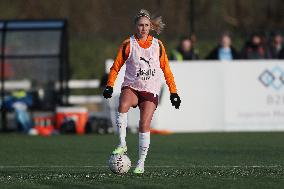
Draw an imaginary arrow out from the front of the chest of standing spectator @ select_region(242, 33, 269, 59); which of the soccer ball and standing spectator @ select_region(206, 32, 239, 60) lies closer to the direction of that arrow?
the soccer ball

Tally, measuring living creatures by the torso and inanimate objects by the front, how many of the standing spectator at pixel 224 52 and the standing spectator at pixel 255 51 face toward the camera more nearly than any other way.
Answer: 2

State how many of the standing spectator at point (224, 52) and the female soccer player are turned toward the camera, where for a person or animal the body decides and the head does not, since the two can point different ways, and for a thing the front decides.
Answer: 2

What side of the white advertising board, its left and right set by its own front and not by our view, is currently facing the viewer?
front

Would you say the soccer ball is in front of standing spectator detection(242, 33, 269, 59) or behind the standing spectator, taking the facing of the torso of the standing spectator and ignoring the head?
in front

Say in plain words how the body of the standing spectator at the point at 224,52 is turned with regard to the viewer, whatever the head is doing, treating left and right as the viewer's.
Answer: facing the viewer

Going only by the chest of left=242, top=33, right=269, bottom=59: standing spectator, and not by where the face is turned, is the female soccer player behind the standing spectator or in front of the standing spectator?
in front

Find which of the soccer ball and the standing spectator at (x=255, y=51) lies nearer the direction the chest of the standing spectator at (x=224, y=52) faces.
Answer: the soccer ball

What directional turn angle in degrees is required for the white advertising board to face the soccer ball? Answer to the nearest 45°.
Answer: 0° — it already faces it

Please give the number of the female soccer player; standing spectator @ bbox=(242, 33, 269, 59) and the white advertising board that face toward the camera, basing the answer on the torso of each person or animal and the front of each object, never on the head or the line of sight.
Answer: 3

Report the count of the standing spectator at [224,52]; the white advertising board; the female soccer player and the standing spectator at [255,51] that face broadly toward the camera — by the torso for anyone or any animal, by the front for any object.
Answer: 4
